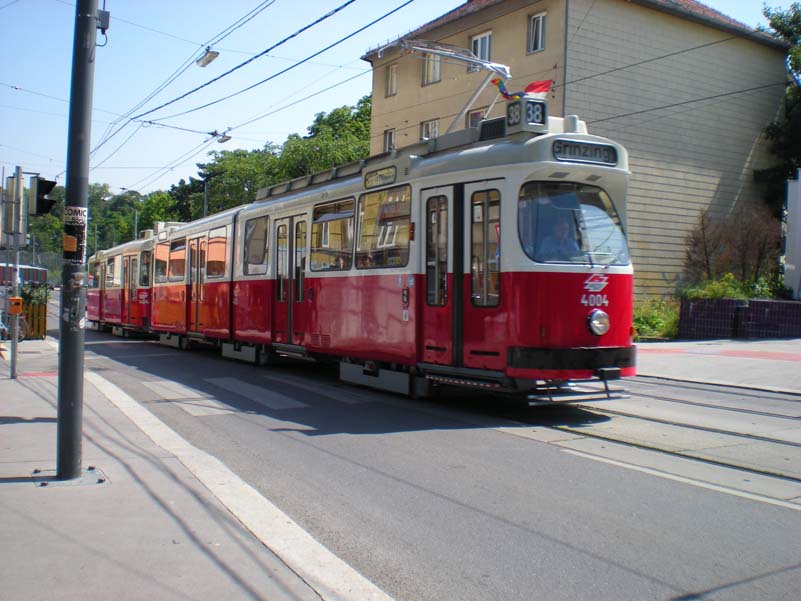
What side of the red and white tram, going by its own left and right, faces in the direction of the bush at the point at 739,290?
left

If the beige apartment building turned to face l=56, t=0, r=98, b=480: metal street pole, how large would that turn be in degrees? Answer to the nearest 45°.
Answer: approximately 45° to its left

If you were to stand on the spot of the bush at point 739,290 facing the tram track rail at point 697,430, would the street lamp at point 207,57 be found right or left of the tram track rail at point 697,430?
right

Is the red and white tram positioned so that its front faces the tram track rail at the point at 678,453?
yes

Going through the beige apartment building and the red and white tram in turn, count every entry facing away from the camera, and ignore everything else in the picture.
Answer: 0

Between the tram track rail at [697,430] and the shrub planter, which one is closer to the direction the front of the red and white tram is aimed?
the tram track rail

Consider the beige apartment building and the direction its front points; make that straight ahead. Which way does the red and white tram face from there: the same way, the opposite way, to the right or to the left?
to the left

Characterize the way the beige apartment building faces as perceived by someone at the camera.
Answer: facing the viewer and to the left of the viewer

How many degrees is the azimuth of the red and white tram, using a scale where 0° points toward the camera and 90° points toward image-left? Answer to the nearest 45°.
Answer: approximately 315°

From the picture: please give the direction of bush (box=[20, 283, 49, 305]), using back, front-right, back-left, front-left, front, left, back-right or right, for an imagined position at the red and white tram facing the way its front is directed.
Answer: back

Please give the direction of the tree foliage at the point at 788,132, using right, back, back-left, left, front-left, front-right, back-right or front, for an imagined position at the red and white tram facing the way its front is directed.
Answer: left

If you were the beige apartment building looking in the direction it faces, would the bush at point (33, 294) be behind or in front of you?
in front

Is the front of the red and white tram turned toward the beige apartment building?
no
